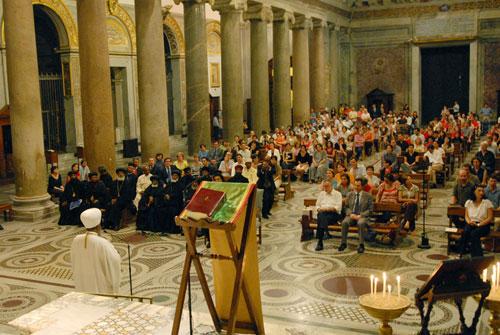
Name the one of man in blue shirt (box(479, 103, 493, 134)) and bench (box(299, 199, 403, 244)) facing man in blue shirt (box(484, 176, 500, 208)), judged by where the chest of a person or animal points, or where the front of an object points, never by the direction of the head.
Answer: man in blue shirt (box(479, 103, 493, 134))

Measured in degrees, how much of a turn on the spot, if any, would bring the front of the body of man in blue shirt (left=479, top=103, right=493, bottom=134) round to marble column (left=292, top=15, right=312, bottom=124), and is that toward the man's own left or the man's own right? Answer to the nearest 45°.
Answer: approximately 45° to the man's own right

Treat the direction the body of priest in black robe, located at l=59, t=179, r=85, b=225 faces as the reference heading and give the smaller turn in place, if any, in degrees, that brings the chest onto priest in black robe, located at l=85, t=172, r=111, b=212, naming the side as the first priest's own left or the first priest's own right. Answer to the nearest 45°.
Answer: approximately 45° to the first priest's own left

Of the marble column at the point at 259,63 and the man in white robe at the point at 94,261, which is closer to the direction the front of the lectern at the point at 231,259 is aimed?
the man in white robe

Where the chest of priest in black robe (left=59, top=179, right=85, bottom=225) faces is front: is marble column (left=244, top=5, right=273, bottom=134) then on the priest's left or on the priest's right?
on the priest's left

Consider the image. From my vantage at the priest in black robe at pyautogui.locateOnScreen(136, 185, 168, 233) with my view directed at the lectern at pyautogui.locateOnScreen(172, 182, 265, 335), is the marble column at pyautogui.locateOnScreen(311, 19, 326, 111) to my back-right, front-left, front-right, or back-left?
back-left

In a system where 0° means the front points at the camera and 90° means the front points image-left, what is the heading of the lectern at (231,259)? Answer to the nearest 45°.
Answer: approximately 45°

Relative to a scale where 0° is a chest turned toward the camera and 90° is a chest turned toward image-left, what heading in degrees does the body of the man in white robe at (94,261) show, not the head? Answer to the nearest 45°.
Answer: approximately 225°

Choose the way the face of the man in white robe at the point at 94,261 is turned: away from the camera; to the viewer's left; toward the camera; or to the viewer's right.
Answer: away from the camera
